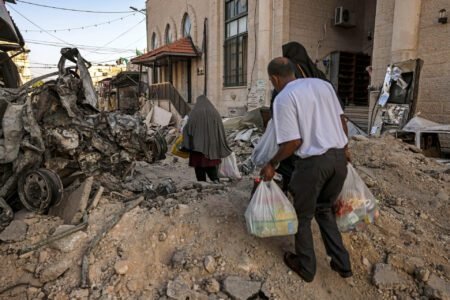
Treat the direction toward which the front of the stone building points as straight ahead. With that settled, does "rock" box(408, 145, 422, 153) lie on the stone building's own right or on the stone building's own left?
on the stone building's own left

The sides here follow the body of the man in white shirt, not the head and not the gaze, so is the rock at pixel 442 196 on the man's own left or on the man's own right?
on the man's own right

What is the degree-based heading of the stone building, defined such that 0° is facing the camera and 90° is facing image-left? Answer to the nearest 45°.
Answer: approximately 45°

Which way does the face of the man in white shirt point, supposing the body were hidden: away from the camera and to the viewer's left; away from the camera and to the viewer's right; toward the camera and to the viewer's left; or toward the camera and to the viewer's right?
away from the camera and to the viewer's left

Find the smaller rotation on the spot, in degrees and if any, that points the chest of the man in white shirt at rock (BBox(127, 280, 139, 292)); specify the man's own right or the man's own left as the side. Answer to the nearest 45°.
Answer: approximately 45° to the man's own left

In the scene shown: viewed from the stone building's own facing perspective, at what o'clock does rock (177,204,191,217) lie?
The rock is roughly at 11 o'clock from the stone building.

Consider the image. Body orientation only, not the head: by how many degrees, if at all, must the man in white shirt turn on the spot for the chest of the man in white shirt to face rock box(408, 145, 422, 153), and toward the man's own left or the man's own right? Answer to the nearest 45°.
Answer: approximately 90° to the man's own right

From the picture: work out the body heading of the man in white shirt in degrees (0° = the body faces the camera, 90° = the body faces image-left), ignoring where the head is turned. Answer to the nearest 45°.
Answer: approximately 135°
